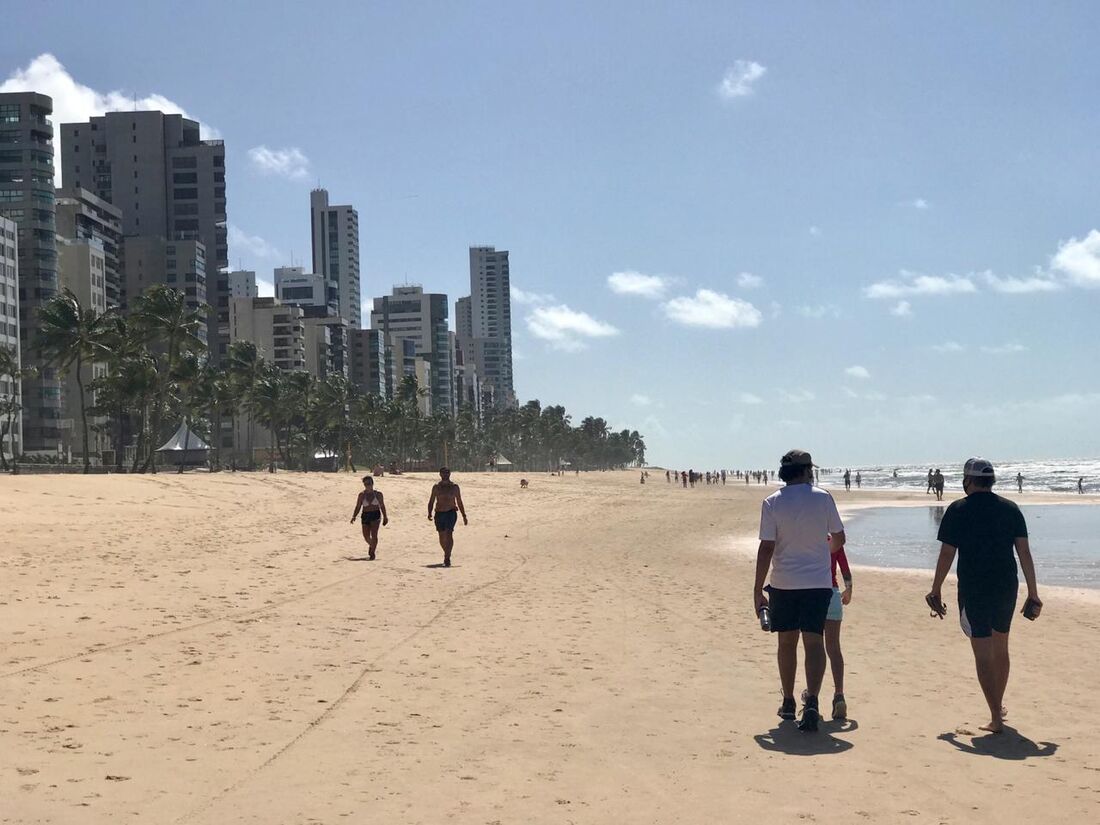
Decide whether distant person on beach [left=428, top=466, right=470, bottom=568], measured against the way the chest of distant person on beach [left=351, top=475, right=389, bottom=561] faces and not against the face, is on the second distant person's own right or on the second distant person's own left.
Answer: on the second distant person's own left

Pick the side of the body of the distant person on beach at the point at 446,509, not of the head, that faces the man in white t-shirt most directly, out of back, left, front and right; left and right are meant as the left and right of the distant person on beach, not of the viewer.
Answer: front

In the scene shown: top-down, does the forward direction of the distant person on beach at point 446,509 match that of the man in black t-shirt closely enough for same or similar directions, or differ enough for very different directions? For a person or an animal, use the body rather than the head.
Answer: very different directions

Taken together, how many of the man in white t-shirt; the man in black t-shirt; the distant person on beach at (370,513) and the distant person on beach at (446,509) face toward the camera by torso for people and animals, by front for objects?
2

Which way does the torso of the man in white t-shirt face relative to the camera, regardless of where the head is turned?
away from the camera

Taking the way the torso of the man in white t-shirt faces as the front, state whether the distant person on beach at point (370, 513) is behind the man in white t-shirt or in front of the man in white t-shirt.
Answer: in front

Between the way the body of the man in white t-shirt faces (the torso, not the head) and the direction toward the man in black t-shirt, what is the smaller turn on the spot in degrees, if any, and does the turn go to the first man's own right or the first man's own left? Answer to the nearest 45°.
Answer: approximately 90° to the first man's own right

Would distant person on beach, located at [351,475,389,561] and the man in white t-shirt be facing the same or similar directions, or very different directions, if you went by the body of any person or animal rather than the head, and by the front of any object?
very different directions

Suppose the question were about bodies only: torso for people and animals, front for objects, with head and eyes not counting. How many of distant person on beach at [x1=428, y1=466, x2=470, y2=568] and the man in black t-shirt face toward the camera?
1

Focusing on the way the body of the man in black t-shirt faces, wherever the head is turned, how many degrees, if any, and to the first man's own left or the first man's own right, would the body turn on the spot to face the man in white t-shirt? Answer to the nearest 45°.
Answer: approximately 90° to the first man's own left

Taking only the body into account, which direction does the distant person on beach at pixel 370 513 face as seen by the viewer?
toward the camera

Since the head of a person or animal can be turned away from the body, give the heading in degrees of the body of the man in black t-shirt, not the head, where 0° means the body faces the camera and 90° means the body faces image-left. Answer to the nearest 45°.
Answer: approximately 180°

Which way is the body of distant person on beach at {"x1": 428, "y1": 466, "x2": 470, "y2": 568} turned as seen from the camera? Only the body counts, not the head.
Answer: toward the camera
